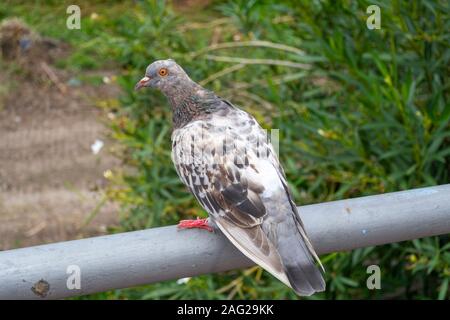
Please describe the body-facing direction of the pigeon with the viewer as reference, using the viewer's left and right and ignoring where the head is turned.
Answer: facing away from the viewer and to the left of the viewer
